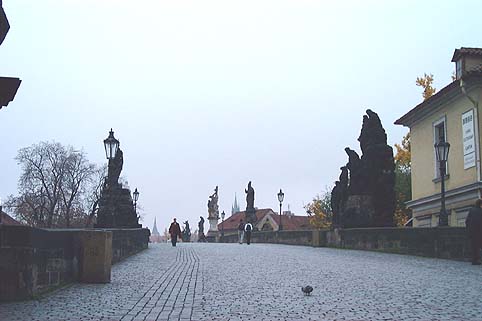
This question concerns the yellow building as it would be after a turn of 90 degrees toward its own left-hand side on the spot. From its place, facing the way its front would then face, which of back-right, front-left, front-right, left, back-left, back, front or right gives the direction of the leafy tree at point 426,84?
back-left

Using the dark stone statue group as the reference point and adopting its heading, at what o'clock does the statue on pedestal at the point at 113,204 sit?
The statue on pedestal is roughly at 11 o'clock from the dark stone statue group.

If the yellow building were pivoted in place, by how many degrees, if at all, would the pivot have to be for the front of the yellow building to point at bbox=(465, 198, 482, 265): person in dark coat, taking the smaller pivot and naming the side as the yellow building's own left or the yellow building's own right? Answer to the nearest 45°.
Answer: approximately 45° to the yellow building's own left

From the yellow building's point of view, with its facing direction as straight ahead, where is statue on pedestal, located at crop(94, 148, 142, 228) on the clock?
The statue on pedestal is roughly at 12 o'clock from the yellow building.

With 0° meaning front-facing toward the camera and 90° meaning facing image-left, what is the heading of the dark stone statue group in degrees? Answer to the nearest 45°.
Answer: approximately 90°

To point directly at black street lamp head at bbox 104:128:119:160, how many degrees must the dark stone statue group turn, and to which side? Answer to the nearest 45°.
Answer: approximately 45° to its left

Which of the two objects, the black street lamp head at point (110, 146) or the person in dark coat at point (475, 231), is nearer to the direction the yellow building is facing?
the black street lamp head

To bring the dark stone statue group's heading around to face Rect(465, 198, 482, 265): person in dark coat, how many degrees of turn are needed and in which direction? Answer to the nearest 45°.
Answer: approximately 90° to its left

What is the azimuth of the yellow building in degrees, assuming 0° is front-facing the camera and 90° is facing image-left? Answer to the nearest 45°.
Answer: approximately 45°
